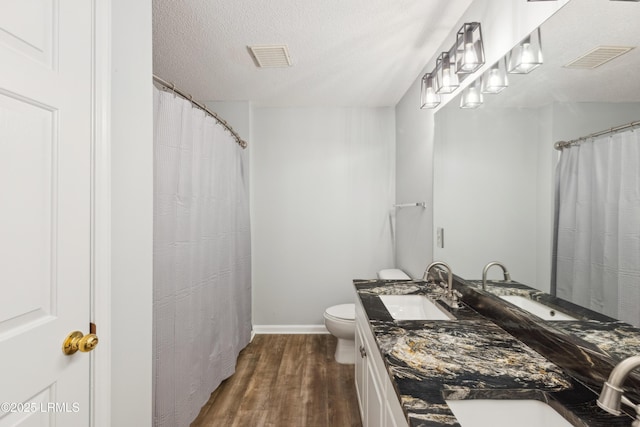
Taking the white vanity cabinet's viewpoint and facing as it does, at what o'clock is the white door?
The white door is roughly at 11 o'clock from the white vanity cabinet.

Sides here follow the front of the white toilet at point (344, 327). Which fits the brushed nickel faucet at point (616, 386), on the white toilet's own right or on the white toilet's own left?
on the white toilet's own left

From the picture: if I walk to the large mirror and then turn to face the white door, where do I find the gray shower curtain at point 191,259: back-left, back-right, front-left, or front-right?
front-right

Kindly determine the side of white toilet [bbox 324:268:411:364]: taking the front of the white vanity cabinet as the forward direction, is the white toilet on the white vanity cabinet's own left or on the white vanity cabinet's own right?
on the white vanity cabinet's own right

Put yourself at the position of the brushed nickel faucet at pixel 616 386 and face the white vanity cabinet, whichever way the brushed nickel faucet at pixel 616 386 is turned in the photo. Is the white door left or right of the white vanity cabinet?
left

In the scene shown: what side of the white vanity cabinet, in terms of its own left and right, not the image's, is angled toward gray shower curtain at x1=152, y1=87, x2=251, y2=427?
front

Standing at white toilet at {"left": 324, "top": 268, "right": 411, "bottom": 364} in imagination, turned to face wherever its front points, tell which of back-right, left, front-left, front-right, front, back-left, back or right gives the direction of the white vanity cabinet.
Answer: left

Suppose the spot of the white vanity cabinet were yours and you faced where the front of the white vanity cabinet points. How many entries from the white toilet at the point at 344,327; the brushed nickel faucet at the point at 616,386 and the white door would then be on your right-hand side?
1

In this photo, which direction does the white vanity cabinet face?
to the viewer's left

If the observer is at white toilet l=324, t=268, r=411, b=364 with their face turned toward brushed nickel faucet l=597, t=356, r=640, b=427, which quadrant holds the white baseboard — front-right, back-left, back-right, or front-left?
back-right

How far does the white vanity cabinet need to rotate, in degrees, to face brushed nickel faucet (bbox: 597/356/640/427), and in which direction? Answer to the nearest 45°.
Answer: approximately 135° to its left
